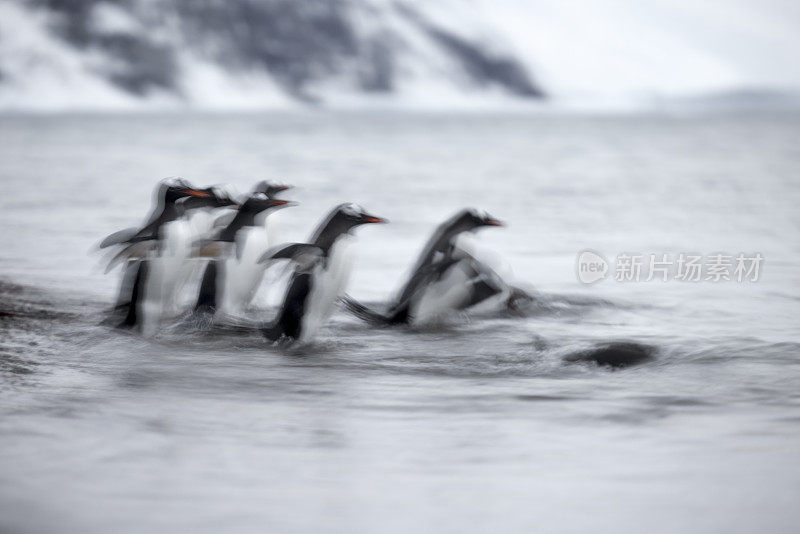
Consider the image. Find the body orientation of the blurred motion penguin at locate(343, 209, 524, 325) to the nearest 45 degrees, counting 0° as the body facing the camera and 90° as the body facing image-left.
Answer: approximately 270°

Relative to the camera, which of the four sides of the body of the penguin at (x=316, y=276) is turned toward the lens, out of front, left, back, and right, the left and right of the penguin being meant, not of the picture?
right

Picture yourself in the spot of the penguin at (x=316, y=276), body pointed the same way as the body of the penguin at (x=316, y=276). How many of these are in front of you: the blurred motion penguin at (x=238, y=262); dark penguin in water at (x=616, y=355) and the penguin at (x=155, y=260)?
1

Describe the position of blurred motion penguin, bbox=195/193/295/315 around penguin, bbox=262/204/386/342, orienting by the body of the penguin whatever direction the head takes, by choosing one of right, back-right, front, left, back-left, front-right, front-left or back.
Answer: back-left

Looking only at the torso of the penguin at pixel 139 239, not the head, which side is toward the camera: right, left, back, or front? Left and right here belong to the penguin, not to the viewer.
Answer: right

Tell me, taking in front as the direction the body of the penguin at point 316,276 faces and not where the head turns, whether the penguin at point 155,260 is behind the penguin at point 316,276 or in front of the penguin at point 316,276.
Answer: behind

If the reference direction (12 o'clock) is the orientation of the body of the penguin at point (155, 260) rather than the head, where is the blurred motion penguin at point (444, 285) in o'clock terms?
The blurred motion penguin is roughly at 12 o'clock from the penguin.

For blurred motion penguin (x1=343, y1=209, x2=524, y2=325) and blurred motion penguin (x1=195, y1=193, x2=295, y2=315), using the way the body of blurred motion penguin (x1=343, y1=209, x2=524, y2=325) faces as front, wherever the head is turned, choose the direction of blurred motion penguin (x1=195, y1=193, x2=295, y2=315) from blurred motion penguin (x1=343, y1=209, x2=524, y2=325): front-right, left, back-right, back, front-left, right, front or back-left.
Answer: back

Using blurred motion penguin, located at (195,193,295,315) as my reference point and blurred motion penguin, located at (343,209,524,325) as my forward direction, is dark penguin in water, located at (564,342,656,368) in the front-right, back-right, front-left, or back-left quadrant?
front-right

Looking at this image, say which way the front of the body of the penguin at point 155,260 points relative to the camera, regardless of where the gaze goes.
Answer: to the viewer's right

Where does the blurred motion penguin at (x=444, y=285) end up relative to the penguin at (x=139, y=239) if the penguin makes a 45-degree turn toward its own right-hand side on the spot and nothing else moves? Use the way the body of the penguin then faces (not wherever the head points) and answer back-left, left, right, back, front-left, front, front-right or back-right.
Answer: front-left

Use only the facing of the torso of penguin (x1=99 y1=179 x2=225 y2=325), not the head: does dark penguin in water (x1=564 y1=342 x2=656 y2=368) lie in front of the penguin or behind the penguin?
in front

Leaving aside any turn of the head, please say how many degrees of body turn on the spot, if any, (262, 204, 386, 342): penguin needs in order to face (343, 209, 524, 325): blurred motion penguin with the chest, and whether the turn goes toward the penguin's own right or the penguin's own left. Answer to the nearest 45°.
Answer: approximately 45° to the penguin's own left
